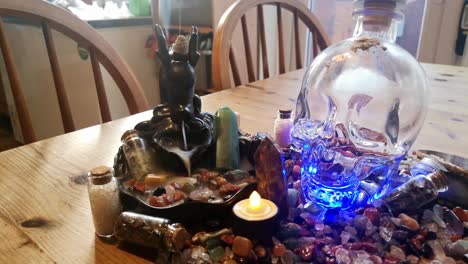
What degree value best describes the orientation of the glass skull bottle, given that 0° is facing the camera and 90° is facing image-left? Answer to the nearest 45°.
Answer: approximately 45°

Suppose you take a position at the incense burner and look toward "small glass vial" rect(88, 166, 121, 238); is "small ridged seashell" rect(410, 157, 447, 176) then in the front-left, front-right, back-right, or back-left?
back-left

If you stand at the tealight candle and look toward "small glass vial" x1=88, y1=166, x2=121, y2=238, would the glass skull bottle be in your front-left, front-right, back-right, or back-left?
back-right
